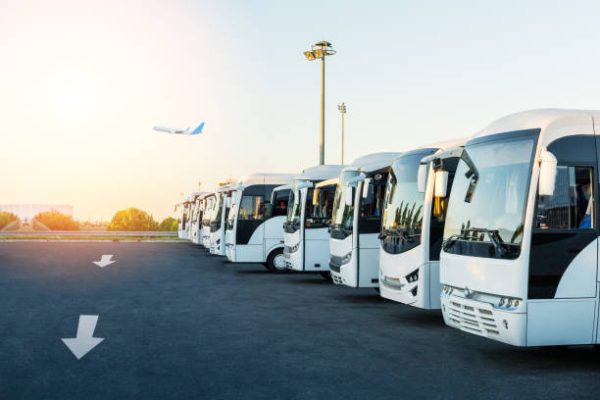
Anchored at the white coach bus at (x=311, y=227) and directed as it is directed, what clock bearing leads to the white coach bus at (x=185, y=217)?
the white coach bus at (x=185, y=217) is roughly at 4 o'clock from the white coach bus at (x=311, y=227).

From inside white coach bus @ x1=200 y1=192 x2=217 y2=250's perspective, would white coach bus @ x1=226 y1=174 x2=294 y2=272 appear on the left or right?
on its left

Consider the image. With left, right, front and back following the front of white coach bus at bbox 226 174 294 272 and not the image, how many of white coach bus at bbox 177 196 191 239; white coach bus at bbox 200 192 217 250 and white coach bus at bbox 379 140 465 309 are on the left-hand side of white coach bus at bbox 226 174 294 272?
1

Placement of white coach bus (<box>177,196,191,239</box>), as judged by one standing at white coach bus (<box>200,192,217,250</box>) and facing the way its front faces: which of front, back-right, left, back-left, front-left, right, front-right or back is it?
back-right

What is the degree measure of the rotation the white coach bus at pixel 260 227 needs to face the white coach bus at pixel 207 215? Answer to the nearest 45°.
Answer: approximately 90° to its right

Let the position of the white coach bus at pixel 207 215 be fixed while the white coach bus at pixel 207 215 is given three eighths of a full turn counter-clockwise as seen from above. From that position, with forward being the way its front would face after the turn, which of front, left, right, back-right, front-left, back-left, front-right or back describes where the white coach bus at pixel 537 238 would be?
right

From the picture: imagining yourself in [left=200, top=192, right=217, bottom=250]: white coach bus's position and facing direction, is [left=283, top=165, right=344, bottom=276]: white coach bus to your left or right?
on your left

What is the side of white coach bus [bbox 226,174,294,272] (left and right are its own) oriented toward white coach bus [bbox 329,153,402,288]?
left

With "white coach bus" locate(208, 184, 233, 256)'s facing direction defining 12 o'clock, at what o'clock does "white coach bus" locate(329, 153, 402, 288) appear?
"white coach bus" locate(329, 153, 402, 288) is roughly at 10 o'clock from "white coach bus" locate(208, 184, 233, 256).

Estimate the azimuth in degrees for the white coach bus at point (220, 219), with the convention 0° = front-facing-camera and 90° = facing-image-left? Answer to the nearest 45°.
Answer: approximately 45°

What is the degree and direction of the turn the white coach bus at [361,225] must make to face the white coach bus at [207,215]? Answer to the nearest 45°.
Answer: approximately 90° to its right

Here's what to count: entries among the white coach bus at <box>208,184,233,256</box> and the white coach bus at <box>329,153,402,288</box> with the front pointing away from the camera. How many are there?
0

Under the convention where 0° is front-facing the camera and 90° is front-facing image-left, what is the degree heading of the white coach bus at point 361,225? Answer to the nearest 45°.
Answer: approximately 45°

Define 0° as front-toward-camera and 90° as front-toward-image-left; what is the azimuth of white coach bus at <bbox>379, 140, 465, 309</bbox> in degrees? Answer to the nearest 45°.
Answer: approximately 45°

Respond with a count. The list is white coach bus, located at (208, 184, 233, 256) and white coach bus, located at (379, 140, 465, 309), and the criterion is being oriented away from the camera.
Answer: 0

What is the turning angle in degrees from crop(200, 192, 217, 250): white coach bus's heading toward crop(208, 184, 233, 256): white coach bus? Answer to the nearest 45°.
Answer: approximately 45° to its left

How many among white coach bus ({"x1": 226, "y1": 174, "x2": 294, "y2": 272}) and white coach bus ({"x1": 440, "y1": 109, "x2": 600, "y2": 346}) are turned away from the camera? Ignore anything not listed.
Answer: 0

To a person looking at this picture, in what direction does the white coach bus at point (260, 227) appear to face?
facing to the left of the viewer
